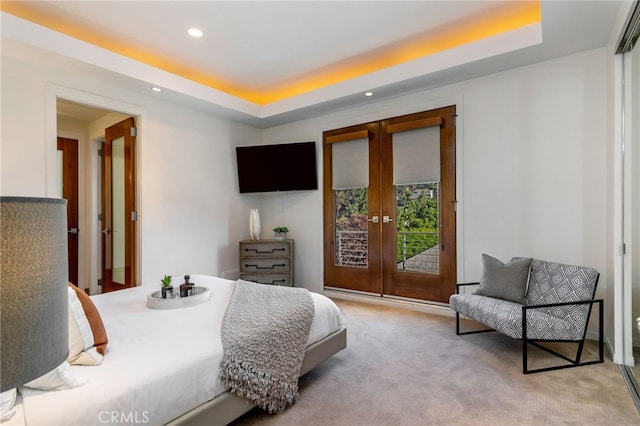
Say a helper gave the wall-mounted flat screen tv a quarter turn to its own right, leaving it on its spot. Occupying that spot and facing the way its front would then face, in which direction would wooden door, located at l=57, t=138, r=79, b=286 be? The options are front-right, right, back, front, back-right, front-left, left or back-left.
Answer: front

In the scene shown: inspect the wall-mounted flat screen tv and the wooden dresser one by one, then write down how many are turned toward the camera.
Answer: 2

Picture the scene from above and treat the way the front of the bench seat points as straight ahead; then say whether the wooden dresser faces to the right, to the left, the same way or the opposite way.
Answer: to the left

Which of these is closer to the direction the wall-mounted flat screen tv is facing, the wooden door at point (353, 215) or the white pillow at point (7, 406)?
the white pillow

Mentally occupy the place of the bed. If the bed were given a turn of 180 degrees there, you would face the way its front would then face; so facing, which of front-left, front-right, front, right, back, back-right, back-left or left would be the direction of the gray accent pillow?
back-left

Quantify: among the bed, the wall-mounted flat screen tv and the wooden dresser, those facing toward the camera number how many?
2

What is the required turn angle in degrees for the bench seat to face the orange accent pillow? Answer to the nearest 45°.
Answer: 0° — it already faces it

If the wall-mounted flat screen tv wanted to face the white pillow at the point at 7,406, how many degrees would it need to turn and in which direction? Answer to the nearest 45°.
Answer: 0° — it already faces it

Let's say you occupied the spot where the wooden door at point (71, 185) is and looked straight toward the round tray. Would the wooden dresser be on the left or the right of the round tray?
left

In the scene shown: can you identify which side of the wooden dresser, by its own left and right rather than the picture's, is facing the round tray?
front

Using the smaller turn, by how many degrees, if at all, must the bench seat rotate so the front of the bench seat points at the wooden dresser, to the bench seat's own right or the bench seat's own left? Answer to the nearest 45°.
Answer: approximately 45° to the bench seat's own right

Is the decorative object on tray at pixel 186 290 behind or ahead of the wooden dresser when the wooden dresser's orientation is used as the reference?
ahead
